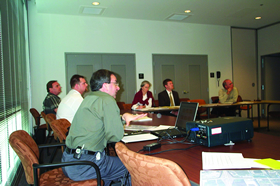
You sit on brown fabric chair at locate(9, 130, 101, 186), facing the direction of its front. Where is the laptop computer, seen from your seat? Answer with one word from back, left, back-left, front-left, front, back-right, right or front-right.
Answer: front

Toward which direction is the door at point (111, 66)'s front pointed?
toward the camera

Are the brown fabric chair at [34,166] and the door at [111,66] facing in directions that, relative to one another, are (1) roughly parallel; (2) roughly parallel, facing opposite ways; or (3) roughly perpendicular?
roughly perpendicular

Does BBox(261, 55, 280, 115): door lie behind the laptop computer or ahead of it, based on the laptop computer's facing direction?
behind

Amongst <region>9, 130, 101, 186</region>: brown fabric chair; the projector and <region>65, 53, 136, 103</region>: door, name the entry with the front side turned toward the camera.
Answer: the door

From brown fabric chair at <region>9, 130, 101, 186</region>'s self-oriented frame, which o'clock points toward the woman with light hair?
The woman with light hair is roughly at 10 o'clock from the brown fabric chair.

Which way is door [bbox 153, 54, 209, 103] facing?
toward the camera

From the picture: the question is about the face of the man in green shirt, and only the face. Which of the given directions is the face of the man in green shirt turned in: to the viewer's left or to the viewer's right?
to the viewer's right

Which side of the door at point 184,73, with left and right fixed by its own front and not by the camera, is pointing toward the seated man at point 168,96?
front

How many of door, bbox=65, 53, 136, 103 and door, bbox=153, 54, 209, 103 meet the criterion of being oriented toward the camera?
2

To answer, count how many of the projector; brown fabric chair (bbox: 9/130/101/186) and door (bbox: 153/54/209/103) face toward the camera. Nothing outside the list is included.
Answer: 1
